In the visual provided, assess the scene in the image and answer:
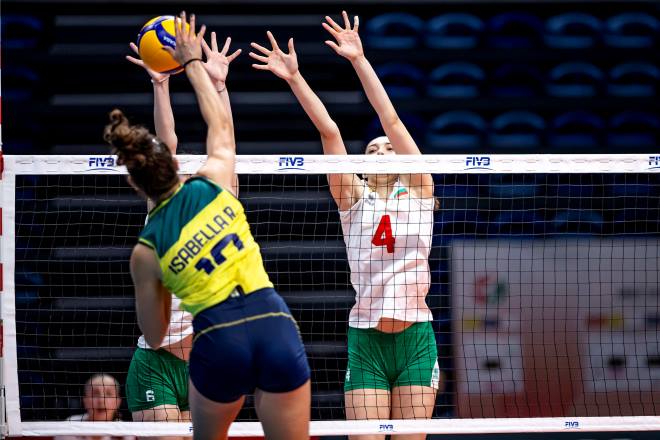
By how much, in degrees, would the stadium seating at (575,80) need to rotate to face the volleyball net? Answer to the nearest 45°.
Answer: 0° — it already faces it

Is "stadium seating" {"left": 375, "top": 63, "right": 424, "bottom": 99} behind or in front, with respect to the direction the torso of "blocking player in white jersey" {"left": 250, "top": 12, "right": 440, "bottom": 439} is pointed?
behind

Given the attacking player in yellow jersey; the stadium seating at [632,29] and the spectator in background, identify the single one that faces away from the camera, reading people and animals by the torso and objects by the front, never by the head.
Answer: the attacking player in yellow jersey

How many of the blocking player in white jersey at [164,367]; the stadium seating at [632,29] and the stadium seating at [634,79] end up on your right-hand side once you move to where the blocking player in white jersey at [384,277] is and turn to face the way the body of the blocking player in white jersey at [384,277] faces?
1

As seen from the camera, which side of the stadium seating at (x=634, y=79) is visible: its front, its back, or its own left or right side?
front

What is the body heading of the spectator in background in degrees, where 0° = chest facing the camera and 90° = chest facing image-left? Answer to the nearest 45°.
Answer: approximately 0°

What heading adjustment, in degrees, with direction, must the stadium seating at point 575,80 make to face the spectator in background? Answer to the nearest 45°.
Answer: approximately 45° to its right

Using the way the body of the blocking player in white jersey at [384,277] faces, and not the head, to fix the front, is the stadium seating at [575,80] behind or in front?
behind

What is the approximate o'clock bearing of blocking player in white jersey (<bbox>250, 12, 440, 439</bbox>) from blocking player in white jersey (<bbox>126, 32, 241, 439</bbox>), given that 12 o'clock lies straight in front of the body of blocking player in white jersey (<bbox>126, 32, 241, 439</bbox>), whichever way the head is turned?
blocking player in white jersey (<bbox>250, 12, 440, 439</bbox>) is roughly at 9 o'clock from blocking player in white jersey (<bbox>126, 32, 241, 439</bbox>).

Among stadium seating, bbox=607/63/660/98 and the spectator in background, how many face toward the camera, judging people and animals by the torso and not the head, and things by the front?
2
